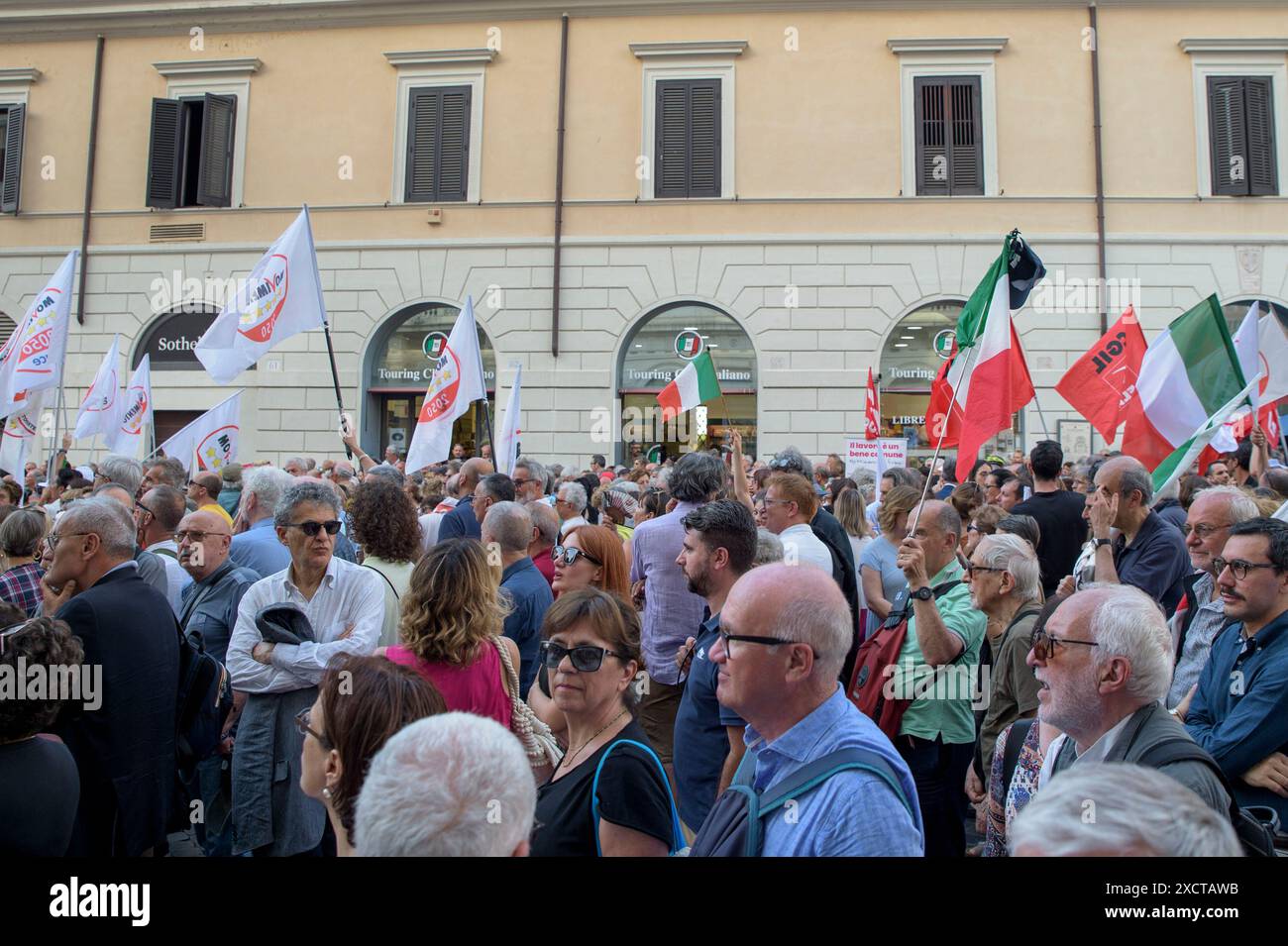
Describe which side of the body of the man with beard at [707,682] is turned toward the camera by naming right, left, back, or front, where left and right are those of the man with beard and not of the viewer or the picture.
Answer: left

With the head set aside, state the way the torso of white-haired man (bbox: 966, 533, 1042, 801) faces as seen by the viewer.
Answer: to the viewer's left

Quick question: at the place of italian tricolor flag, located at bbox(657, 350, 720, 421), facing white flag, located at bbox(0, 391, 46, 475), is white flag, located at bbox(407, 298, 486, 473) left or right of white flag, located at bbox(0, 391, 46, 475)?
left

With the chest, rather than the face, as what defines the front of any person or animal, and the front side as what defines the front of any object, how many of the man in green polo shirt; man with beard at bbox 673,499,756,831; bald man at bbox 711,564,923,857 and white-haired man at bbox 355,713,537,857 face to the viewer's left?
3

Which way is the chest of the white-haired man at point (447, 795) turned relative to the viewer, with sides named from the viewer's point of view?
facing away from the viewer

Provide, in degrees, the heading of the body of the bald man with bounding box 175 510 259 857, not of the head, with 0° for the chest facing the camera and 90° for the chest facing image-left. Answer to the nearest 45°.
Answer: approximately 45°

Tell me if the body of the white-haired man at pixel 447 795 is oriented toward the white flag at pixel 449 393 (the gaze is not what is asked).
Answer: yes

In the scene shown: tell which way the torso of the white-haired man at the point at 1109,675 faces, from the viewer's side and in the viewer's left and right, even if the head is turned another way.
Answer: facing to the left of the viewer

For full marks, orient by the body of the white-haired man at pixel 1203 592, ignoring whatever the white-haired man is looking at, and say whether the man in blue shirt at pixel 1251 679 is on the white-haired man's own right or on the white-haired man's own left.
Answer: on the white-haired man's own left
